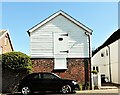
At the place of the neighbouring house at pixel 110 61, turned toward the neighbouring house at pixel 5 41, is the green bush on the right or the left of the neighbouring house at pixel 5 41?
left

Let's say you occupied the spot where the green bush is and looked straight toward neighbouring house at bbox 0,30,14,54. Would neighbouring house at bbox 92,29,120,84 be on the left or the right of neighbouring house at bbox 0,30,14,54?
right

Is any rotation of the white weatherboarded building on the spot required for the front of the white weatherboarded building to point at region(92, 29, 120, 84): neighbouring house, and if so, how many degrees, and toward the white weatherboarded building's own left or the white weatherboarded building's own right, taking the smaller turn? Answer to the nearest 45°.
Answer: approximately 135° to the white weatherboarded building's own left

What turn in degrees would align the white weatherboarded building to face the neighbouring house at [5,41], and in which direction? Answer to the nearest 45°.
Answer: approximately 135° to its right

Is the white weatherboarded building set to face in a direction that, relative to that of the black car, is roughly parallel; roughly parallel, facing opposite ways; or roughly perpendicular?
roughly perpendicular

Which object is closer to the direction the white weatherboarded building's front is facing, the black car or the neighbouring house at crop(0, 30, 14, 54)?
the black car

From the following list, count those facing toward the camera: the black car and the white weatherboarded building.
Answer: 1
